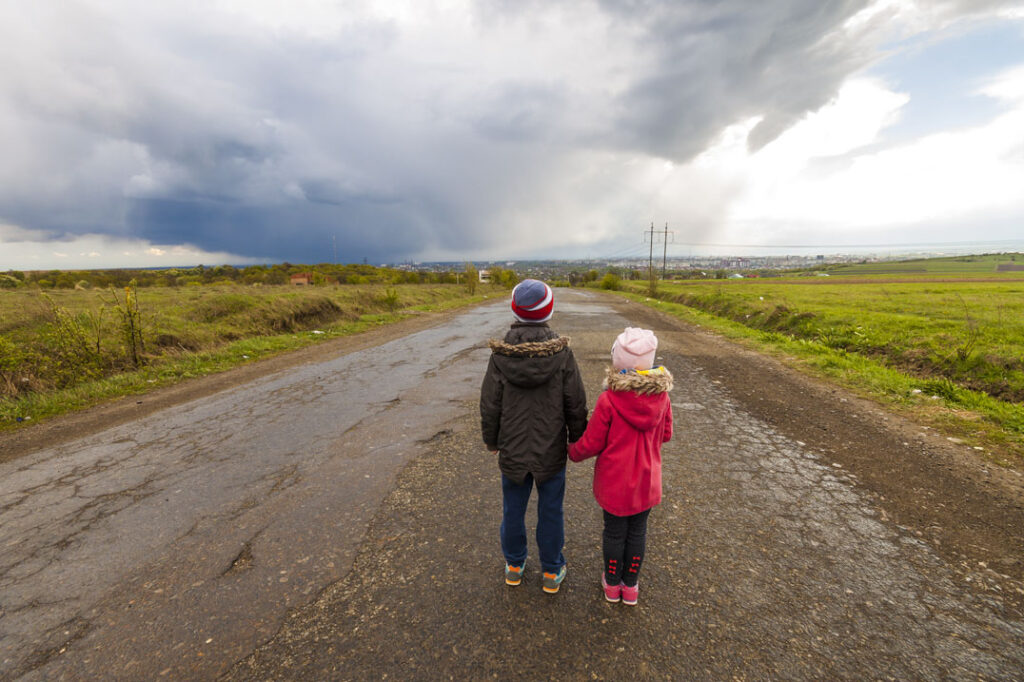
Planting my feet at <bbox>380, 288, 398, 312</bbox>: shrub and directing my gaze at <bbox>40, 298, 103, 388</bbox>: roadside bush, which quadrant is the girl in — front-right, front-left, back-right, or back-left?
front-left

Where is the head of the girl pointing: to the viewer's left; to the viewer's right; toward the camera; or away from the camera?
away from the camera

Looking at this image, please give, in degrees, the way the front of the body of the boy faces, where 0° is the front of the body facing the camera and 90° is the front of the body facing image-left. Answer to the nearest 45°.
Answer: approximately 180°

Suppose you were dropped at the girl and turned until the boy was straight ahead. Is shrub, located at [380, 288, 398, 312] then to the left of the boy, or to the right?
right

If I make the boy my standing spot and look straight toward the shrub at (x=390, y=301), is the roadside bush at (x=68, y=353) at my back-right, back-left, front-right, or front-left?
front-left

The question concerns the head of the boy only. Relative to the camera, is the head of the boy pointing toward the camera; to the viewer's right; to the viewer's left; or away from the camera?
away from the camera

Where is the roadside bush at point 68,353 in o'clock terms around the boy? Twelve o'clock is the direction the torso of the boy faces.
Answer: The roadside bush is roughly at 10 o'clock from the boy.

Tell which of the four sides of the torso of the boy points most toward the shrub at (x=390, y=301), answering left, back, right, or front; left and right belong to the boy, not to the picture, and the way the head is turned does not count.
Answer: front

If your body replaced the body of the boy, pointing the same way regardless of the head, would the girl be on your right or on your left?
on your right

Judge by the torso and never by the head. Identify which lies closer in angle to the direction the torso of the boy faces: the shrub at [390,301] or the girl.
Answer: the shrub

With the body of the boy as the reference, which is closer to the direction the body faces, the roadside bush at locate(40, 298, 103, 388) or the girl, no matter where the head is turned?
the roadside bush
